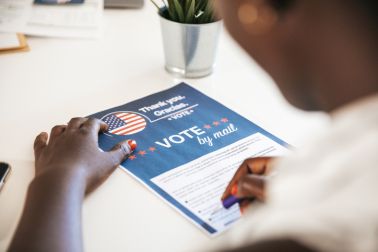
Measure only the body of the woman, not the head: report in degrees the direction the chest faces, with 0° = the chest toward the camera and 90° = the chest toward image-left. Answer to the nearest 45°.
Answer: approximately 135°

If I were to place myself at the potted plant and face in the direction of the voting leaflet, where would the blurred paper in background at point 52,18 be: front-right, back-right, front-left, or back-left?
back-right

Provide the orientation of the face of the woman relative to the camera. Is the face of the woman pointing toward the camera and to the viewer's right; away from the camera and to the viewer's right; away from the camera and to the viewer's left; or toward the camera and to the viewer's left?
away from the camera and to the viewer's left

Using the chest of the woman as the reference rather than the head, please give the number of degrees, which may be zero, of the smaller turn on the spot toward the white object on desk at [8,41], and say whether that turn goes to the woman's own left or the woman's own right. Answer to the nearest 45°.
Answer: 0° — they already face it

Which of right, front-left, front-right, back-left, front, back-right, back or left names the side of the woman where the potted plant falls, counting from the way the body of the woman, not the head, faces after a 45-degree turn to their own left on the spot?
right

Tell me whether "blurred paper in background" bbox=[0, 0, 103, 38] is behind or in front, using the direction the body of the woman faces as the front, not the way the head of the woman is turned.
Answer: in front
